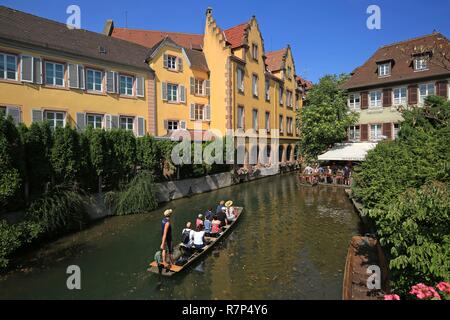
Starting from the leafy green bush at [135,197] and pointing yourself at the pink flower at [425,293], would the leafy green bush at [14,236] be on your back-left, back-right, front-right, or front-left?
front-right

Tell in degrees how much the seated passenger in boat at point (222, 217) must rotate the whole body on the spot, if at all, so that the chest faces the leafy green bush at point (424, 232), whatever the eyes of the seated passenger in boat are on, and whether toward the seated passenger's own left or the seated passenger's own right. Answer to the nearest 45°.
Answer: approximately 90° to the seated passenger's own right

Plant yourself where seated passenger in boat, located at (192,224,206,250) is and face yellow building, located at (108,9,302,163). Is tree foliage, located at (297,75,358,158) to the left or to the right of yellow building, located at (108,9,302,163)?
right

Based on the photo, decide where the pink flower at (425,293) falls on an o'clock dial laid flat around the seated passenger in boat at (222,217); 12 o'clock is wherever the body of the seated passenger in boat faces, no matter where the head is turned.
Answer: The pink flower is roughly at 4 o'clock from the seated passenger in boat.

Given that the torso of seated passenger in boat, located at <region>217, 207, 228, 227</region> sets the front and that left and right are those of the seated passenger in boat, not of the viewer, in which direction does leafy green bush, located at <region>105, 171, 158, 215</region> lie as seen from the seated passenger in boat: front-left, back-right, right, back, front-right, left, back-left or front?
left

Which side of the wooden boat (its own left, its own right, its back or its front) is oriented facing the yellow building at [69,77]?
left

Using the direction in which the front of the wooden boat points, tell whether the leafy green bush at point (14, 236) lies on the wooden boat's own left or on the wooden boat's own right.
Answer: on the wooden boat's own left

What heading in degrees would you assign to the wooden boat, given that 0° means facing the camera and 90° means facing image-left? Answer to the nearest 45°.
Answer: approximately 225°

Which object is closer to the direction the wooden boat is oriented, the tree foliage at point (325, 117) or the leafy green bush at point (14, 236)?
the tree foliage

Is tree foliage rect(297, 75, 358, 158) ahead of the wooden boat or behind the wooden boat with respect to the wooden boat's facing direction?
ahead

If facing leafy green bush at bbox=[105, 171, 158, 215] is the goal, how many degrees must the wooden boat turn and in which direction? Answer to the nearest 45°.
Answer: approximately 90° to its left

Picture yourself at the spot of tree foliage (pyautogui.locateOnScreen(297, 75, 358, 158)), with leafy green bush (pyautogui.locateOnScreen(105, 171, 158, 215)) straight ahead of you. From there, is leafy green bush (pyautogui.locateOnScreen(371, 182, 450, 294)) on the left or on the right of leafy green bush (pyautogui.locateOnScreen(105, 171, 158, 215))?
left

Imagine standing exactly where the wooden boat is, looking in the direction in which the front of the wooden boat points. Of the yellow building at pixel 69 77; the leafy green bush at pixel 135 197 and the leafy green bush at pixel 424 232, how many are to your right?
1

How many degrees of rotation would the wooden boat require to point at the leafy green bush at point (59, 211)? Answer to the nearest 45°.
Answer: approximately 90° to its left

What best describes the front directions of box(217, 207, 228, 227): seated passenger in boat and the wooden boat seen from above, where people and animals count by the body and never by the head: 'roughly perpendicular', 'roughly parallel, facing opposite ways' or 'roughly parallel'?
roughly parallel

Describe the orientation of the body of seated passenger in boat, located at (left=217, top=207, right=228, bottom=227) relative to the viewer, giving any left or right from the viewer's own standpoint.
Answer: facing away from the viewer and to the right of the viewer

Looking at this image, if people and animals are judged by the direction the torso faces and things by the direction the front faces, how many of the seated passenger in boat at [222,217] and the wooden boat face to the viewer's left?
0
